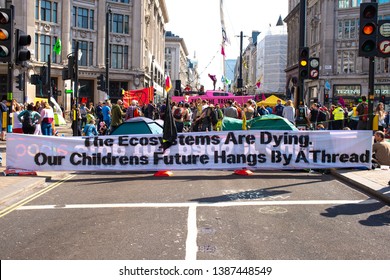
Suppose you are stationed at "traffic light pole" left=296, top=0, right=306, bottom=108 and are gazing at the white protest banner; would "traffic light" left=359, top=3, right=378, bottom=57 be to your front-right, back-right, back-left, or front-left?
front-left

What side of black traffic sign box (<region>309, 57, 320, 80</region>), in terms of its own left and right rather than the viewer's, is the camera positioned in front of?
front

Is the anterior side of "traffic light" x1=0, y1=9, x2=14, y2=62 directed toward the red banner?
no

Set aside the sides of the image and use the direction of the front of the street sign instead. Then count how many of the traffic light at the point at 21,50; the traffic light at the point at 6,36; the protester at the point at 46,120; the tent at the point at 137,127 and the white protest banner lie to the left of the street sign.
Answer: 0

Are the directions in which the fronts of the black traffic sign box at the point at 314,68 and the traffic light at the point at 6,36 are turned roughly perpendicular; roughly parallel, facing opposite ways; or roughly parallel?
roughly parallel

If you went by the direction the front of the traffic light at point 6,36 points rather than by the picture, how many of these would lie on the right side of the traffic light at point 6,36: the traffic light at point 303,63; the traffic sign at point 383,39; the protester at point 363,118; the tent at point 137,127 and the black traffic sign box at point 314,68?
0

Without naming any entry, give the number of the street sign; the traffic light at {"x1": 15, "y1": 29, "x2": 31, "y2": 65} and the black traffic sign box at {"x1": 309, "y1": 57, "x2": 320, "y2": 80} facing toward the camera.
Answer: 2

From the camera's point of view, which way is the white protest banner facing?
toward the camera

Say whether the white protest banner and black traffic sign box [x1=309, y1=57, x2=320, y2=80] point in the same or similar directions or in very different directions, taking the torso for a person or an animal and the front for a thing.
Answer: same or similar directions

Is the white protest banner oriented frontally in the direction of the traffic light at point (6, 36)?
no

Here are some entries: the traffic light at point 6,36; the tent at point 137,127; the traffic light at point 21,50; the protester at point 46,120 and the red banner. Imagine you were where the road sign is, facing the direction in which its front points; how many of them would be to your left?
0

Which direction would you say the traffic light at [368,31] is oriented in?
toward the camera

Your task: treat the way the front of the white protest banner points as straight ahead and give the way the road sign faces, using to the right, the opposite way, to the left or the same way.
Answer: the same way

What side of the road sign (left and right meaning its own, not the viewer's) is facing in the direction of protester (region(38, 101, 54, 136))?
right
